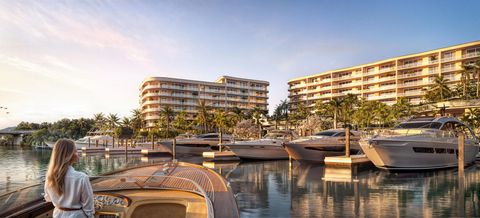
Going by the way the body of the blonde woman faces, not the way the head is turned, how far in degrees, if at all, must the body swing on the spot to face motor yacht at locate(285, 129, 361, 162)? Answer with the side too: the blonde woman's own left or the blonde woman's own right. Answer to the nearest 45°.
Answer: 0° — they already face it

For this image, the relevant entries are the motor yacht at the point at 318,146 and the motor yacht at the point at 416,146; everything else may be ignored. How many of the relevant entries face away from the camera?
0

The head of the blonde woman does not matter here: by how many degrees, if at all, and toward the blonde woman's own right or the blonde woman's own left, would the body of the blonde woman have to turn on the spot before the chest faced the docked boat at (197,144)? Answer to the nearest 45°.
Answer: approximately 45° to the blonde woman's own left

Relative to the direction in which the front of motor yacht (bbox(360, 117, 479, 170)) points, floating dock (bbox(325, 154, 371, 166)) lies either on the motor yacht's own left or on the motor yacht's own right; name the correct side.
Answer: on the motor yacht's own right

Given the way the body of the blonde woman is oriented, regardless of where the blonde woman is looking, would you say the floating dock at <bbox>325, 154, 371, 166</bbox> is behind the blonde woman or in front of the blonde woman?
in front

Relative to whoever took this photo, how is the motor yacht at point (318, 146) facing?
facing the viewer and to the left of the viewer

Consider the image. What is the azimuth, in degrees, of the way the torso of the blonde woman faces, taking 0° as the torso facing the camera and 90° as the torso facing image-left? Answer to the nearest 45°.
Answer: approximately 225°

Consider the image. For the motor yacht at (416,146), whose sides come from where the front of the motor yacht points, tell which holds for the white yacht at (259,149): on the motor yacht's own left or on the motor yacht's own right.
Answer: on the motor yacht's own right

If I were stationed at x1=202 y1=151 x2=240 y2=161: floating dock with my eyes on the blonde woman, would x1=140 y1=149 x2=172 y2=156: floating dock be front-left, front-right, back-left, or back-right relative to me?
back-right

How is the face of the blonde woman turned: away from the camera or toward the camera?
away from the camera

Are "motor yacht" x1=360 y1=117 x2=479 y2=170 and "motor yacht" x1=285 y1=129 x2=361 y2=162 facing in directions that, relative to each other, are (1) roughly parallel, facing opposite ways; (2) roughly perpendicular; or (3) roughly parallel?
roughly parallel
